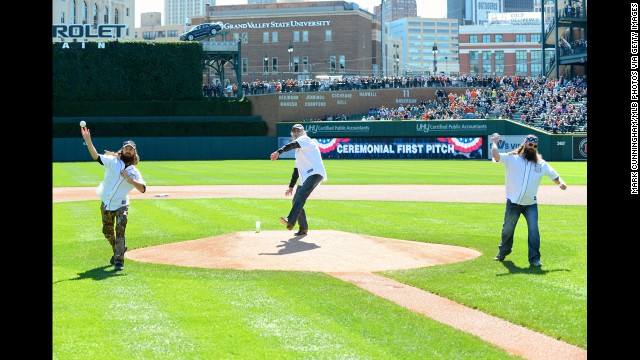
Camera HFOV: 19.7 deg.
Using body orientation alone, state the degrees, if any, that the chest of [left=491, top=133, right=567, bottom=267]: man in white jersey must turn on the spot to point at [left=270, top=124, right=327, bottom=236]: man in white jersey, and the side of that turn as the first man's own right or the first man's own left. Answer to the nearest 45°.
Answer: approximately 135° to the first man's own right

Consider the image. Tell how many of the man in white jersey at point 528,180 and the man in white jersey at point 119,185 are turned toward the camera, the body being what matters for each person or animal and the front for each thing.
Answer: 2

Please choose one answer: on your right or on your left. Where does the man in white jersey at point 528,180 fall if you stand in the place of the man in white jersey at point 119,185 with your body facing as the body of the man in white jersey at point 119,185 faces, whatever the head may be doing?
on your left

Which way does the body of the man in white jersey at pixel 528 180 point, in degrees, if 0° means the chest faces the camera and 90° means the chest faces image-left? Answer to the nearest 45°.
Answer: approximately 0°

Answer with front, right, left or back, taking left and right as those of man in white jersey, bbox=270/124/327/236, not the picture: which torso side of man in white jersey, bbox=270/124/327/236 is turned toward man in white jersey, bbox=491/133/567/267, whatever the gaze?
left
